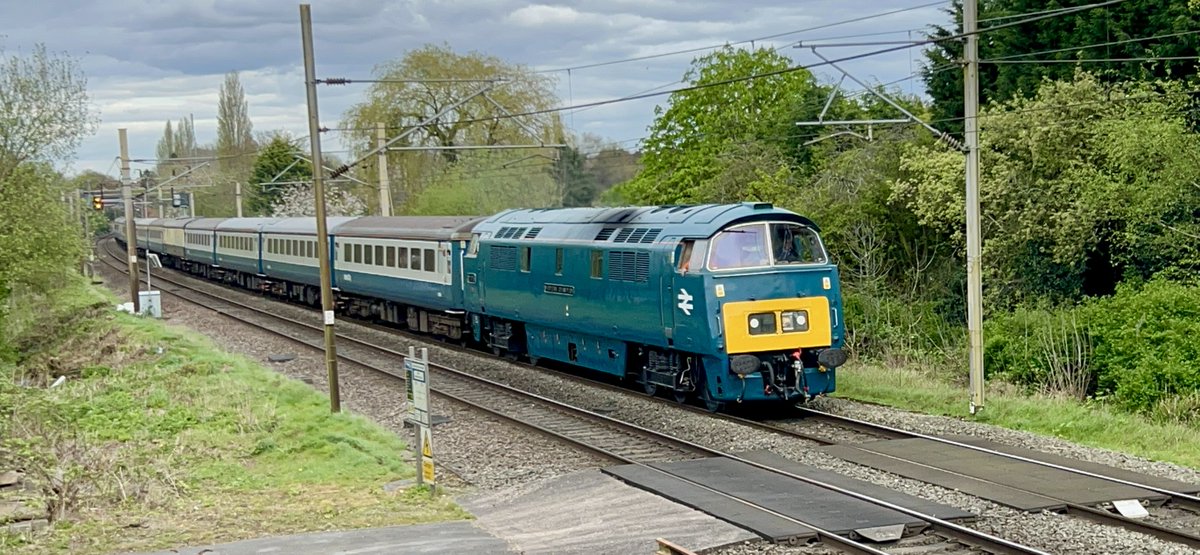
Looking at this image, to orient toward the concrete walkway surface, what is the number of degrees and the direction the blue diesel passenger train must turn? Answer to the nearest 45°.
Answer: approximately 45° to its right

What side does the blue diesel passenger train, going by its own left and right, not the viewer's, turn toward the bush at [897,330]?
left

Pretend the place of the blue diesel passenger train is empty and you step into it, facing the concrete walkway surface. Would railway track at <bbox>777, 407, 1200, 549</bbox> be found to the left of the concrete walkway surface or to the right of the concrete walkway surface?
left

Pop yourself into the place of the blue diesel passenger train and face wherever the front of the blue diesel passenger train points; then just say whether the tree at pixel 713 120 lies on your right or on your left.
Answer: on your left

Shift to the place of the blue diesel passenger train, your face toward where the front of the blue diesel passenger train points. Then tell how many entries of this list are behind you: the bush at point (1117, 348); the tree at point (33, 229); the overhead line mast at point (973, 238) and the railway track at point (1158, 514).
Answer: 1

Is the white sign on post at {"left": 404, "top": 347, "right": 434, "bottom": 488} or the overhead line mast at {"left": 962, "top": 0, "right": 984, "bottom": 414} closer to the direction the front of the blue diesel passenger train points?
the overhead line mast

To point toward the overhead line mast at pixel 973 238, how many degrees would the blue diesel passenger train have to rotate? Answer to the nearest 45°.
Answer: approximately 45° to its left

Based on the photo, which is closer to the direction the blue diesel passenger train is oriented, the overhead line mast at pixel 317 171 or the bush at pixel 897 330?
the bush

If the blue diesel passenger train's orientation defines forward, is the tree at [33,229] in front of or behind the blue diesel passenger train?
behind

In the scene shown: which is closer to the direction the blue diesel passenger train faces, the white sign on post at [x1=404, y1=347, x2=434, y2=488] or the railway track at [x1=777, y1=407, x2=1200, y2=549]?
the railway track

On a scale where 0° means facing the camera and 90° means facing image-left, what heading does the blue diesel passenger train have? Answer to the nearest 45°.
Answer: approximately 315°

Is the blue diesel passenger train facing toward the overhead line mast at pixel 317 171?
no

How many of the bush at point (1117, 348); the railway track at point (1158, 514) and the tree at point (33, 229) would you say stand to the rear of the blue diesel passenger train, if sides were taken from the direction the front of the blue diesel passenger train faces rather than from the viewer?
1

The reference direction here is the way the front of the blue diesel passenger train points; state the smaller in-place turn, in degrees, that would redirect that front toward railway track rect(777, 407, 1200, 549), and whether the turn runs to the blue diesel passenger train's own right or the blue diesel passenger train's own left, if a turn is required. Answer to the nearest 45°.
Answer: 0° — it already faces it

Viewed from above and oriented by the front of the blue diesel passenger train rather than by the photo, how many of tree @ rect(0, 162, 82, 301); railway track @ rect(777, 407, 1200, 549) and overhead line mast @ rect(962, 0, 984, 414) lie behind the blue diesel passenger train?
1

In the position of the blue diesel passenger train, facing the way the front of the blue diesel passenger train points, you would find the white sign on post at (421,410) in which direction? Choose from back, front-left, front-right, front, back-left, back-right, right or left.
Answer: right
